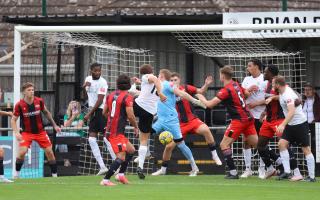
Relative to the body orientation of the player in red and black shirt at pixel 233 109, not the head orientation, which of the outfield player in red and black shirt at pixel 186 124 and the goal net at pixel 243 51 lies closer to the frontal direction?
the outfield player in red and black shirt

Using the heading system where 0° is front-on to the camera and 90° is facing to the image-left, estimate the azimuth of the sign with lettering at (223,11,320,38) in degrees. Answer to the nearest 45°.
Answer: approximately 0°

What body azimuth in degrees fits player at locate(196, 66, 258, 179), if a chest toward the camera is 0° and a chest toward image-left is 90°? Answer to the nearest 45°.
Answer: approximately 135°
